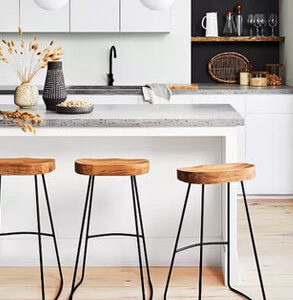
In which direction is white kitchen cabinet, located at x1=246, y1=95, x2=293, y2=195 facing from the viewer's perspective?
toward the camera

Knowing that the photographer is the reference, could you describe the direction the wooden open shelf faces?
facing the viewer

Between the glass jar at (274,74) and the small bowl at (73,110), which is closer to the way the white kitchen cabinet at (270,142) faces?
the small bowl

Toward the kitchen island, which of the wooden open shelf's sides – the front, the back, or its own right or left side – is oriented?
front
